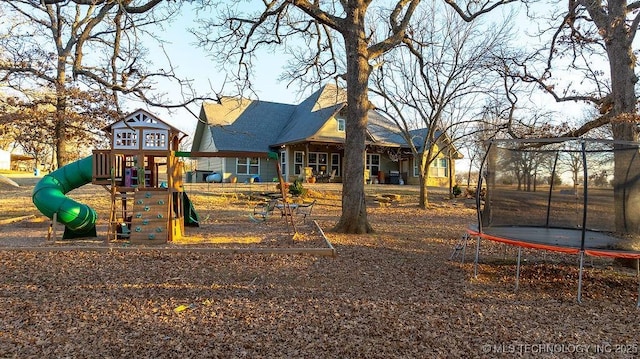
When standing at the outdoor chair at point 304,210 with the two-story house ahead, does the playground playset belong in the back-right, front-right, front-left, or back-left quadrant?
back-left

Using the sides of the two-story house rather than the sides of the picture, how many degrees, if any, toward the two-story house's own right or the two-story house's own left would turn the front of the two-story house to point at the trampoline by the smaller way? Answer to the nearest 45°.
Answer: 0° — it already faces it

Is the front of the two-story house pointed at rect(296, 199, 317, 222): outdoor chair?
yes

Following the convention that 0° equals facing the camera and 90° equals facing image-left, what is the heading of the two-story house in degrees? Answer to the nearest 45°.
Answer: approximately 0°

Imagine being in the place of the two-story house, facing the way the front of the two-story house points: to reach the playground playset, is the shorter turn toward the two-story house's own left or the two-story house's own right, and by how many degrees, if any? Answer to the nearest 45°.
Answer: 0° — it already faces it
